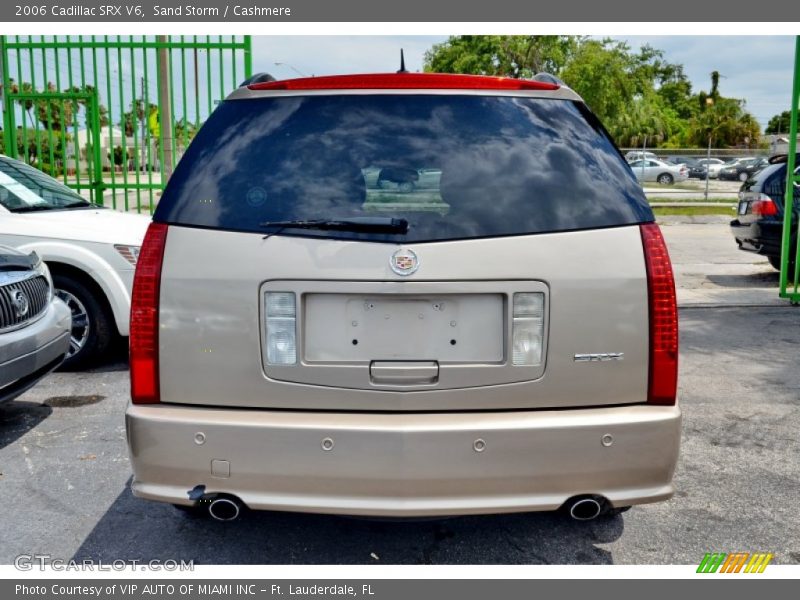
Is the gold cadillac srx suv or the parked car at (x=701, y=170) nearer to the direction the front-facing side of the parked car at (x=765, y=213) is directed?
the parked car

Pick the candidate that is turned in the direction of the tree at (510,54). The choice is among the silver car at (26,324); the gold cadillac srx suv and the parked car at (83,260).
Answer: the gold cadillac srx suv

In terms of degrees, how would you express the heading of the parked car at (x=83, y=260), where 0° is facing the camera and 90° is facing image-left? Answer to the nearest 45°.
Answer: approximately 315°

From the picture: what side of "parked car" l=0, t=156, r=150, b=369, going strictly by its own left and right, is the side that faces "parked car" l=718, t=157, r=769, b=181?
left

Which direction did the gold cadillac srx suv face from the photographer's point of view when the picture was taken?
facing away from the viewer

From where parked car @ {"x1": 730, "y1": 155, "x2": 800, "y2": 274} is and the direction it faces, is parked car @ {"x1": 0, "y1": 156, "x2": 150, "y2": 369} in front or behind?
behind

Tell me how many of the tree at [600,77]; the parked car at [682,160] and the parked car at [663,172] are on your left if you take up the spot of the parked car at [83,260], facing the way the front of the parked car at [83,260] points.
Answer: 3

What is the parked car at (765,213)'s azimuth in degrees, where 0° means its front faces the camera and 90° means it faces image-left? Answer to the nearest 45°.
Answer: approximately 225°

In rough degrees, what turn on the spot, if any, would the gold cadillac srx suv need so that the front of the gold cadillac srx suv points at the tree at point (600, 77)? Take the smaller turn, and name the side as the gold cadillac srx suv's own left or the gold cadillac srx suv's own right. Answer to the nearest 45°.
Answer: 0° — it already faces it

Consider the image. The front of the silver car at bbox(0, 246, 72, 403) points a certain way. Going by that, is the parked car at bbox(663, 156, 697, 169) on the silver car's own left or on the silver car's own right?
on the silver car's own left

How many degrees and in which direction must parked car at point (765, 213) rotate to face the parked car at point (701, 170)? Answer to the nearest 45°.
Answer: approximately 45° to its left

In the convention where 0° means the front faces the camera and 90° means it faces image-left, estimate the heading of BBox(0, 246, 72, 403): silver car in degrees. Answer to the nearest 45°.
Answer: approximately 315°
